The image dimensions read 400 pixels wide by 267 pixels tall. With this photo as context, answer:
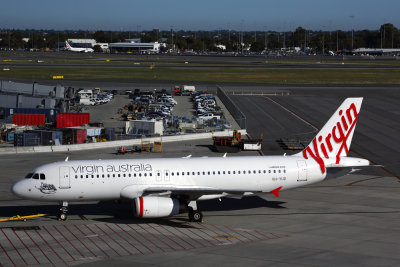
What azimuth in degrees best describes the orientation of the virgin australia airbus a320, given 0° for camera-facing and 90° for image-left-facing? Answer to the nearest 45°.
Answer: approximately 90°
